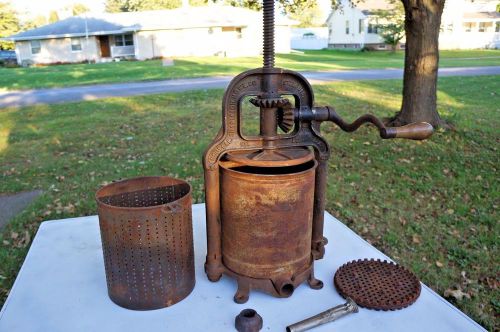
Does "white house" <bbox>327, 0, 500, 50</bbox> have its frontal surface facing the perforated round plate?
yes

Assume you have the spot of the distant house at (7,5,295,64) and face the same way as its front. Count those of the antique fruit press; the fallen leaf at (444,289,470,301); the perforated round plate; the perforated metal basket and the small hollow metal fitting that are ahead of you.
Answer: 5

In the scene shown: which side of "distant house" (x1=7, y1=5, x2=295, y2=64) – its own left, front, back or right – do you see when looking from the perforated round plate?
front

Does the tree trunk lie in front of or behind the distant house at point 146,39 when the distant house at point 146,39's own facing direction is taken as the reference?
in front

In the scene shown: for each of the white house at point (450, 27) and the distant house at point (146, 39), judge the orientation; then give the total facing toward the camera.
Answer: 2

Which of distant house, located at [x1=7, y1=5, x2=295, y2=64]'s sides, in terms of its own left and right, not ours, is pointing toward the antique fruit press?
front

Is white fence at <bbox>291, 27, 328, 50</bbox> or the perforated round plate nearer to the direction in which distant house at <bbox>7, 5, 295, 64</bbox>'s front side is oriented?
the perforated round plate

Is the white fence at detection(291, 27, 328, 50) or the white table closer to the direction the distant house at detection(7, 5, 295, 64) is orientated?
the white table

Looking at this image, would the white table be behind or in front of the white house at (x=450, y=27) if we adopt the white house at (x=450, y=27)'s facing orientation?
in front

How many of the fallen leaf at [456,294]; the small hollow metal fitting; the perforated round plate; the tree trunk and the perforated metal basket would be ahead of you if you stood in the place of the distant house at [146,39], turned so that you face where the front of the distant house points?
5

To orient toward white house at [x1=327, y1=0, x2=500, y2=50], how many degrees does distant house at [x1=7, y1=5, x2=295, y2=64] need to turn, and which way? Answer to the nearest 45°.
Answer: approximately 90° to its left

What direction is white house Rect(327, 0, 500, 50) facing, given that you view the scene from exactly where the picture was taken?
facing the viewer

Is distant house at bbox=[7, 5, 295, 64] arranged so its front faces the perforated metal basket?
yes
